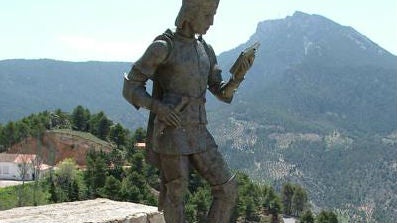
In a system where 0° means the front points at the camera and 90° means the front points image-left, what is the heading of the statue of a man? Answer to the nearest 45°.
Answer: approximately 315°
